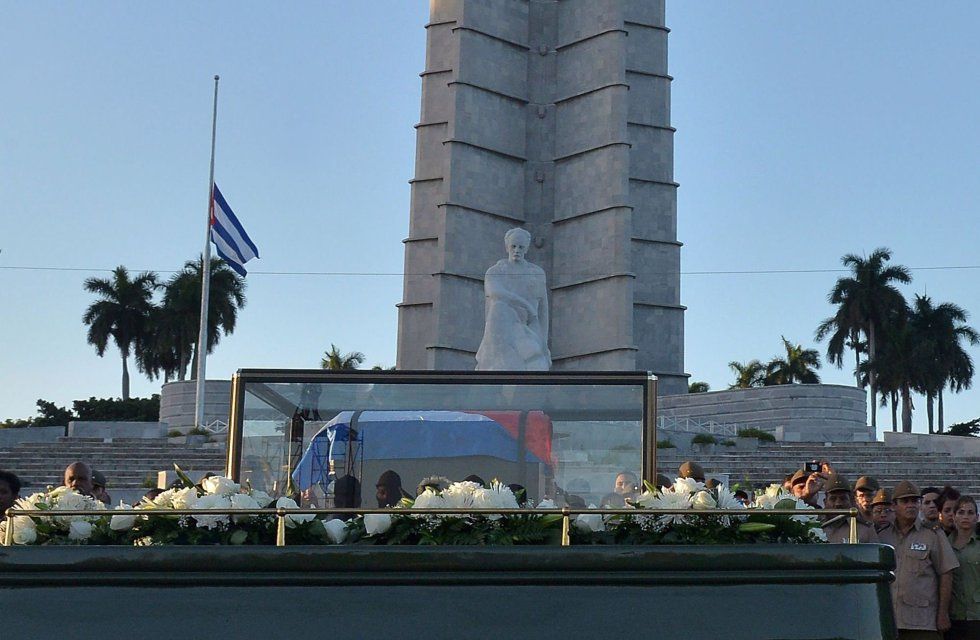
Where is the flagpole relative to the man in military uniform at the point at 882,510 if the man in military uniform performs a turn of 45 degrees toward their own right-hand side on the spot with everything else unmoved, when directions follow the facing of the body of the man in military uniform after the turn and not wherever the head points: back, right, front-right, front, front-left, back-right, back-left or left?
right

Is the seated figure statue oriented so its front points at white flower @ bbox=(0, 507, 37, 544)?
yes

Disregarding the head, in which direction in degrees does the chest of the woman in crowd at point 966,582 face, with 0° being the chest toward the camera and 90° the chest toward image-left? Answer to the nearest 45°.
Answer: approximately 45°

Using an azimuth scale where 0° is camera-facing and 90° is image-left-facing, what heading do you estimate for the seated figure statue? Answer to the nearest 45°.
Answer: approximately 0°

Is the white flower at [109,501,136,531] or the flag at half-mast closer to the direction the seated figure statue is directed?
the white flower
